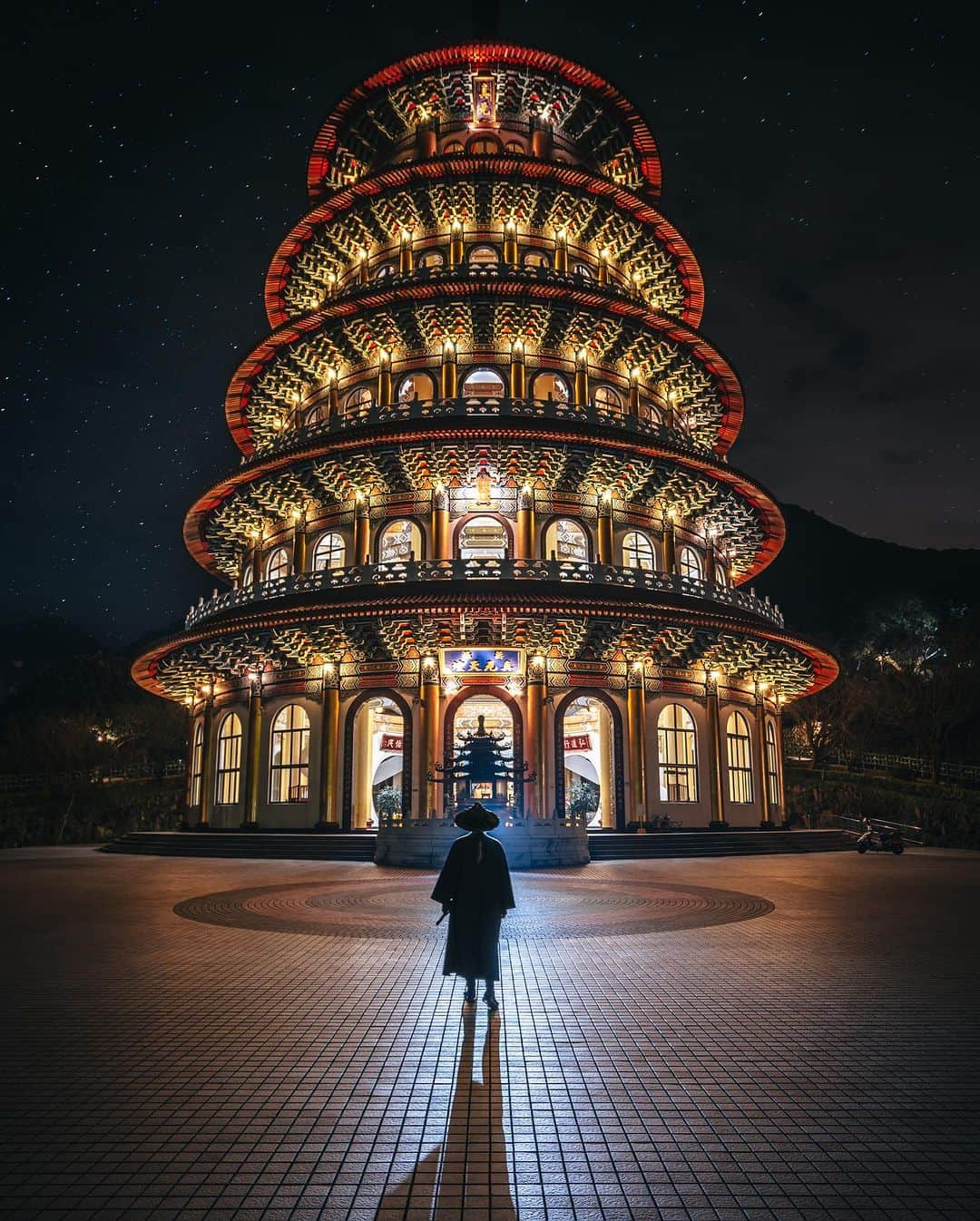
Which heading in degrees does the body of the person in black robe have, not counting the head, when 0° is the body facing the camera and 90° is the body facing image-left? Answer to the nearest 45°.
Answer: approximately 180°

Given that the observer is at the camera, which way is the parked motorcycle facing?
facing to the left of the viewer

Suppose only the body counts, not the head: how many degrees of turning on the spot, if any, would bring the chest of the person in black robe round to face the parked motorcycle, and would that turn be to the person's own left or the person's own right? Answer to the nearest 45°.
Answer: approximately 45° to the person's own right

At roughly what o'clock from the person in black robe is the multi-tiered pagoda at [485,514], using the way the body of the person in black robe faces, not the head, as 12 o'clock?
The multi-tiered pagoda is roughly at 12 o'clock from the person in black robe.

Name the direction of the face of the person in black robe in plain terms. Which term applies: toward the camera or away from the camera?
away from the camera

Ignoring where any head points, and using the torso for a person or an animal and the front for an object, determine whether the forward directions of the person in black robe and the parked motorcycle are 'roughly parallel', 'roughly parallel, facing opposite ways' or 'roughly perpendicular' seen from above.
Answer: roughly perpendicular

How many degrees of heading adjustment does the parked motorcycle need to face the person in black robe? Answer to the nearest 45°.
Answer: approximately 90° to its left

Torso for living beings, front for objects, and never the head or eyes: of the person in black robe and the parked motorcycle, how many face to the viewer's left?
1

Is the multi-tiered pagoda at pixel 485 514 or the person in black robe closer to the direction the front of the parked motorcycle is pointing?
the multi-tiered pagoda
